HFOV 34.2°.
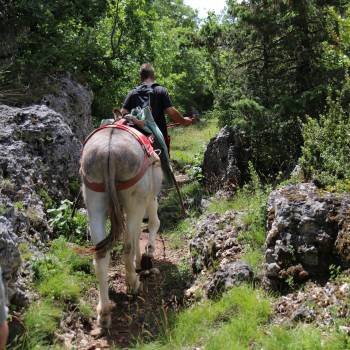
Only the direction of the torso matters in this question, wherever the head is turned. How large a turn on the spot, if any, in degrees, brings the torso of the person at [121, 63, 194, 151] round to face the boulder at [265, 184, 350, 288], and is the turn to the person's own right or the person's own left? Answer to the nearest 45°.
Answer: approximately 135° to the person's own right

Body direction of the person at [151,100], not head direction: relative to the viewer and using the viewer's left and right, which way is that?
facing away from the viewer

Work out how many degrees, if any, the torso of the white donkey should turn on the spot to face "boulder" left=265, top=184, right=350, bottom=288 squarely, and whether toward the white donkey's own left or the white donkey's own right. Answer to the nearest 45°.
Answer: approximately 90° to the white donkey's own right

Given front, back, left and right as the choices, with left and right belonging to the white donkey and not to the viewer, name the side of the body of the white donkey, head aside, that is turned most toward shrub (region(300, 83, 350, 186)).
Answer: right

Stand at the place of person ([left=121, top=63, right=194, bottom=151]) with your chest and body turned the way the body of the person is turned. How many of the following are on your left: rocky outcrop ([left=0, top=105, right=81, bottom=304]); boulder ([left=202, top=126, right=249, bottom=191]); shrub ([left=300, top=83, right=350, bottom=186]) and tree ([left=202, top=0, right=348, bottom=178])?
1

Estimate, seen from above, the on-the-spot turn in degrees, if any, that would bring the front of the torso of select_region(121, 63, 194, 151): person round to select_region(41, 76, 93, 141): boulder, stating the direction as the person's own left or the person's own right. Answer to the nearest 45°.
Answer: approximately 45° to the person's own left

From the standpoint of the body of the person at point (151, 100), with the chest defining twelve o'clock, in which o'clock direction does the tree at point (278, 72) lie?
The tree is roughly at 2 o'clock from the person.

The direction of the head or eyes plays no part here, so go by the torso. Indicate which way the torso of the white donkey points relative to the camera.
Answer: away from the camera

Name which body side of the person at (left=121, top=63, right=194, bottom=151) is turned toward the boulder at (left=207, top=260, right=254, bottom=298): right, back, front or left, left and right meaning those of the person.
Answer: back
